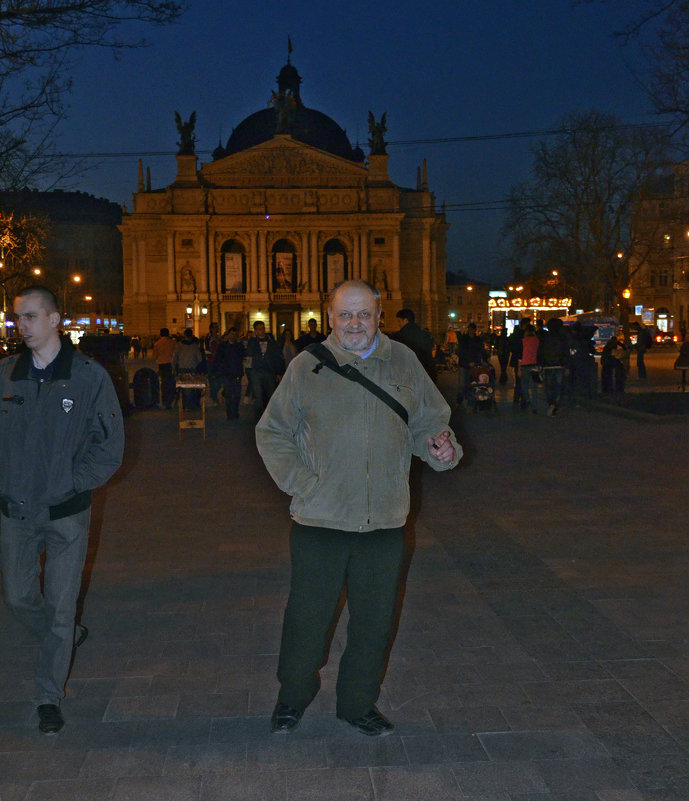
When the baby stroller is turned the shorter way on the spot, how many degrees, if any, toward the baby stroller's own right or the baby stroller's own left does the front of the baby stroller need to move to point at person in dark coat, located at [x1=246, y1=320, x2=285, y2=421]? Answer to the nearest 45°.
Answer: approximately 45° to the baby stroller's own right

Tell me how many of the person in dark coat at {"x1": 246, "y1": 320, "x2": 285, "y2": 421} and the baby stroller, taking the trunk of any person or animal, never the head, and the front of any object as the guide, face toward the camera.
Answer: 2

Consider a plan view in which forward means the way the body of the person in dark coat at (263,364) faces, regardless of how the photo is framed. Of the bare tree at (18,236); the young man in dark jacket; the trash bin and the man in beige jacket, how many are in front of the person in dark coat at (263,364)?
2

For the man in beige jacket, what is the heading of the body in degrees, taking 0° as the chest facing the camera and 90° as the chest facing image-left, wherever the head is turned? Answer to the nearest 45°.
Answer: approximately 0°

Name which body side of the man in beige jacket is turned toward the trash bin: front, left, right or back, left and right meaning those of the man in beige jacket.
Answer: back

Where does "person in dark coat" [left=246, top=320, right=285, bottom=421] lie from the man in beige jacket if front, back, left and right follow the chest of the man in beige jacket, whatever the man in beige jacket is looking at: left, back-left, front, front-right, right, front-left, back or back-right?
back

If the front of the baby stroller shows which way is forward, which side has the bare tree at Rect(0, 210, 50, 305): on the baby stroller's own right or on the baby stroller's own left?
on the baby stroller's own right

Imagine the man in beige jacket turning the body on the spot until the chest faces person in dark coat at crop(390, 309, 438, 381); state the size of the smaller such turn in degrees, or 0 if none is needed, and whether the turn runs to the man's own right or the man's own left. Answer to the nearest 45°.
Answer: approximately 180°

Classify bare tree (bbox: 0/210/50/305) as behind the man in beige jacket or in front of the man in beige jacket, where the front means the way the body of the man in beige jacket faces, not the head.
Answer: behind

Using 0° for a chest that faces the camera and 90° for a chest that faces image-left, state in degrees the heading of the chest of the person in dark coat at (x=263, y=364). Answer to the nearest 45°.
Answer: approximately 0°

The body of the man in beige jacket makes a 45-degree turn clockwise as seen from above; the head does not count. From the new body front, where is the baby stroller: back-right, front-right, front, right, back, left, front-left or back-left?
back-right

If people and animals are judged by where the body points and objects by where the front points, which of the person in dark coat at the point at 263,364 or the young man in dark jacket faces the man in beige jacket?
the person in dark coat

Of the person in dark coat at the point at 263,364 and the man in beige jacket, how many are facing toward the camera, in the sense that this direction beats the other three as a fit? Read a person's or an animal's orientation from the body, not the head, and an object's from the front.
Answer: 2

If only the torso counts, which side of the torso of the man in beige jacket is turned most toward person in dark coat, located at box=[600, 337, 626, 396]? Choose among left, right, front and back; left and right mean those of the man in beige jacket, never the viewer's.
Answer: back

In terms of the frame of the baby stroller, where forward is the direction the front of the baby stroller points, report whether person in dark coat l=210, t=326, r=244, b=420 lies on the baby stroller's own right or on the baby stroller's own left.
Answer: on the baby stroller's own right

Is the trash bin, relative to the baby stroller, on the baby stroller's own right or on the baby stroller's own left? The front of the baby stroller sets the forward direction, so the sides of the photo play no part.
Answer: on the baby stroller's own right
